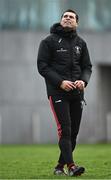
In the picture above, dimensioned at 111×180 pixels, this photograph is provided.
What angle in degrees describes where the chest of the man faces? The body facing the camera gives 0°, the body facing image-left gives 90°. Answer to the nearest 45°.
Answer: approximately 315°
